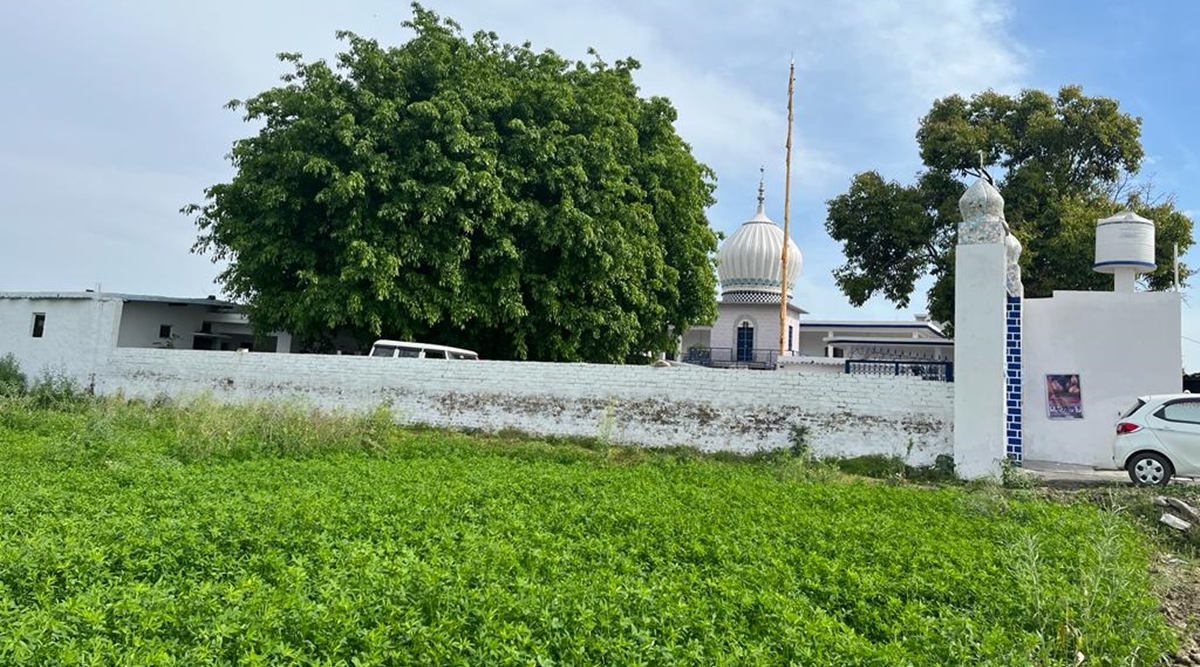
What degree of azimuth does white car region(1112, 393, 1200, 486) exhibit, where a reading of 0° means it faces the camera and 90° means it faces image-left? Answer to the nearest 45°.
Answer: approximately 270°

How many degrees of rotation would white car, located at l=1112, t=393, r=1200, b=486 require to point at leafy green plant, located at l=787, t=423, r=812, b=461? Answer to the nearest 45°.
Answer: approximately 180°

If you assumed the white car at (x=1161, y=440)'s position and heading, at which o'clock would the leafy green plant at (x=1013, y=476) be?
The leafy green plant is roughly at 5 o'clock from the white car.

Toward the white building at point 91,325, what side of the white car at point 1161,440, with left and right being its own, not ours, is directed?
back

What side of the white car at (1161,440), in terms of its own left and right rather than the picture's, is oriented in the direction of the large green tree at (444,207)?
back
